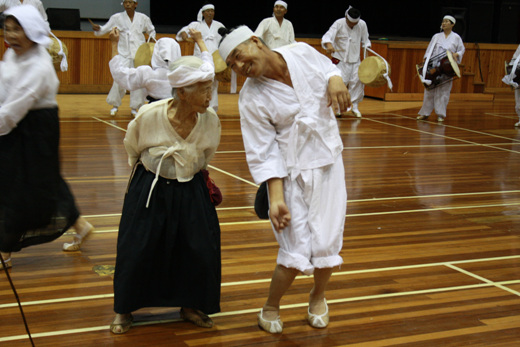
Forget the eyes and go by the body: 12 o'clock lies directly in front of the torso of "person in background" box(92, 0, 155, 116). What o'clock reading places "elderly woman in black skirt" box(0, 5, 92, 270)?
The elderly woman in black skirt is roughly at 12 o'clock from the person in background.

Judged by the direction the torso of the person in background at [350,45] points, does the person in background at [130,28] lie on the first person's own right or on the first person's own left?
on the first person's own right

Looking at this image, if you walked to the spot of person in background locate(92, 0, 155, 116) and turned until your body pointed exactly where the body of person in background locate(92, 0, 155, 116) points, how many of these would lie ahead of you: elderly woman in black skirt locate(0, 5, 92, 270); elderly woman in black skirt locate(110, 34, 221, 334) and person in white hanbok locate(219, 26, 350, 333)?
3

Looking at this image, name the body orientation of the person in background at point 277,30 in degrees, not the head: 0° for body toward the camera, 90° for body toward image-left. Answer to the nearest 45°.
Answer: approximately 0°

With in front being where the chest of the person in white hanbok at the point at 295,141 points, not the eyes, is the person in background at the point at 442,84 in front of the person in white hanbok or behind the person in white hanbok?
behind

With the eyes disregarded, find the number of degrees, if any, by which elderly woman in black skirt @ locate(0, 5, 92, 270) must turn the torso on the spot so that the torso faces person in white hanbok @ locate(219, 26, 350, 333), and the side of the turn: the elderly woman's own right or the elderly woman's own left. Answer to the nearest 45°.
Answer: approximately 135° to the elderly woman's own left

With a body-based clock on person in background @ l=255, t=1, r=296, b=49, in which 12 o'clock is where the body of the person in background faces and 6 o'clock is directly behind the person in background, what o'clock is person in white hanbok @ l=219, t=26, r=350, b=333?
The person in white hanbok is roughly at 12 o'clock from the person in background.
